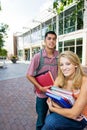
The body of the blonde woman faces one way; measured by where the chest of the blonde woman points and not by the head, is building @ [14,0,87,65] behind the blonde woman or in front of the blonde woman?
behind

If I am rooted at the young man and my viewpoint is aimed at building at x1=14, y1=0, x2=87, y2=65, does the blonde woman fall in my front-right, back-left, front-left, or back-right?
back-right

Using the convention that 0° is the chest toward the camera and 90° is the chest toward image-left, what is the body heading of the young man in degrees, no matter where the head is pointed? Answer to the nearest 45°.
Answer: approximately 0°

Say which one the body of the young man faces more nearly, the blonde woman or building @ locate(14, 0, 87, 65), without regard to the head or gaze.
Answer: the blonde woman

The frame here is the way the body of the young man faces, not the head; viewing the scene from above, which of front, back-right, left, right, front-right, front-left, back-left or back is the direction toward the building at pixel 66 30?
back

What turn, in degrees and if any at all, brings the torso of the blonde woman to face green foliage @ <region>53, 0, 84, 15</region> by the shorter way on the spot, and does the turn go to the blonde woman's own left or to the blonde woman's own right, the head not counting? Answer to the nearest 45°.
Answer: approximately 135° to the blonde woman's own right
